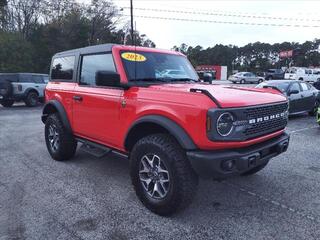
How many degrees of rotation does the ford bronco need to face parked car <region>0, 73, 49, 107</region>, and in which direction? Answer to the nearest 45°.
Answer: approximately 180°

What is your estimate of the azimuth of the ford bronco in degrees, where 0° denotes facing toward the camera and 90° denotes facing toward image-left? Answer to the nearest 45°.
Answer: approximately 315°

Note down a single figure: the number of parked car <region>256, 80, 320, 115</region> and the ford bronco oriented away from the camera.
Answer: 0

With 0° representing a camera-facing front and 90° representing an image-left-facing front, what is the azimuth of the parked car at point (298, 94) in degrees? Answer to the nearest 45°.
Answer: approximately 45°

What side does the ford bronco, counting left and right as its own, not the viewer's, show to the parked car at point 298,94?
left
